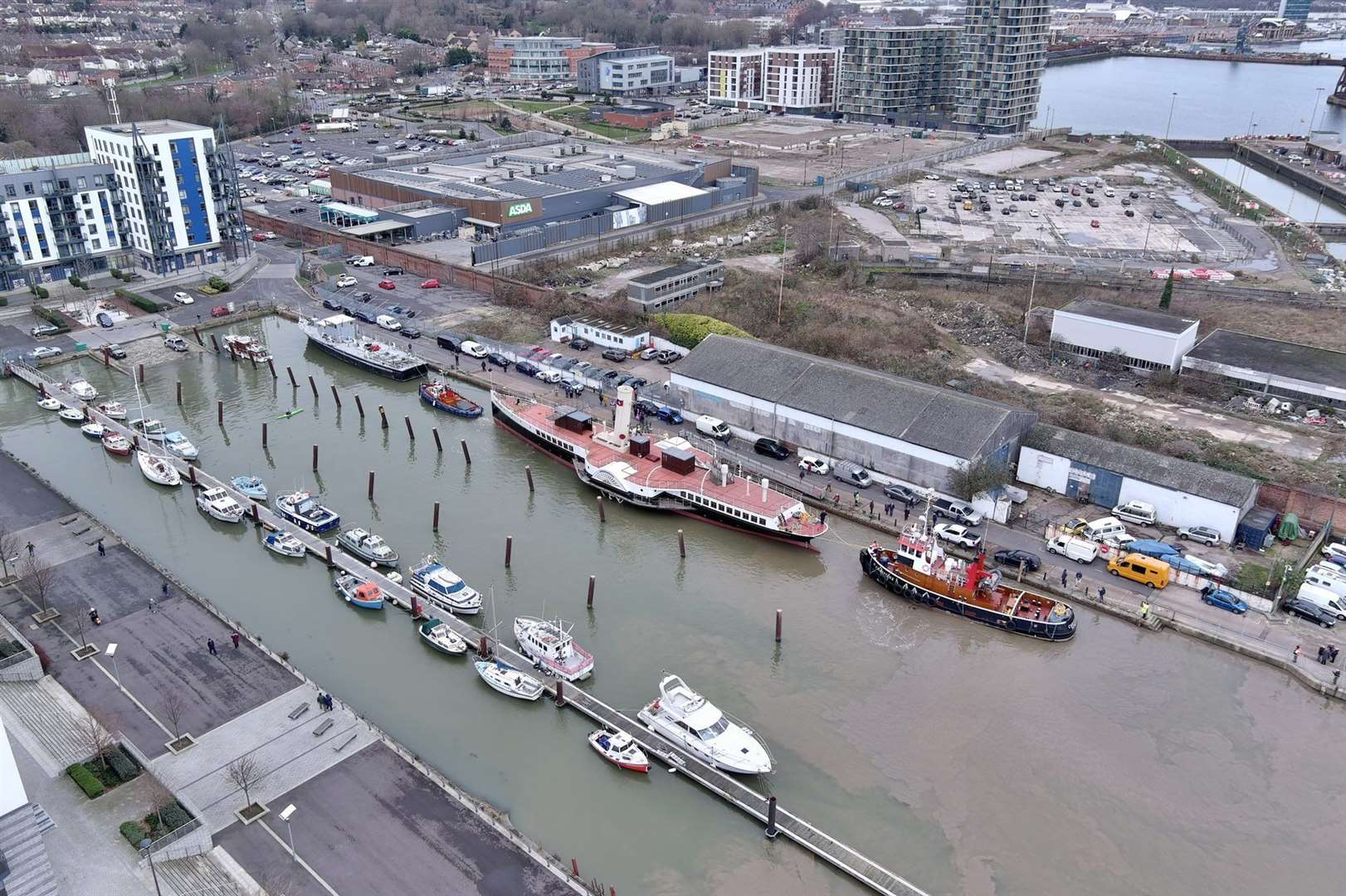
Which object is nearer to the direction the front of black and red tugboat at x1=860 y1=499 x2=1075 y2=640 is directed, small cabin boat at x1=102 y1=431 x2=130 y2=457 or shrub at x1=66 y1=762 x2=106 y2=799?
the small cabin boat

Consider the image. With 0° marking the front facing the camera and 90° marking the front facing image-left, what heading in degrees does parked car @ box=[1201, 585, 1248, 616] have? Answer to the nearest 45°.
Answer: approximately 315°

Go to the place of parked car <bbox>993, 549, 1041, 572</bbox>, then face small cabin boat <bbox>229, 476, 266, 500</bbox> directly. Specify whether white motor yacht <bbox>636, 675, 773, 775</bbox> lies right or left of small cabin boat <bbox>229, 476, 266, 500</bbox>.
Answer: left

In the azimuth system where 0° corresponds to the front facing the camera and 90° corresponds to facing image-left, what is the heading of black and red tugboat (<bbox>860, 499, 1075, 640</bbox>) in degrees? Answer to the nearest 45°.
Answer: approximately 135°

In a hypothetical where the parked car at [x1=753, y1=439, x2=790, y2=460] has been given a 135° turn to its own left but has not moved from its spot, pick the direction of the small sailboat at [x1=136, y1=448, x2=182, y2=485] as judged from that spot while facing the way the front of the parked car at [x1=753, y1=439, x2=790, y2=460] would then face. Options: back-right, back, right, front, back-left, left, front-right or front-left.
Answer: left

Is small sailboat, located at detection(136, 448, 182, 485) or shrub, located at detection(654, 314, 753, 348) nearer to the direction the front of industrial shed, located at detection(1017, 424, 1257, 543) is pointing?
the small sailboat
